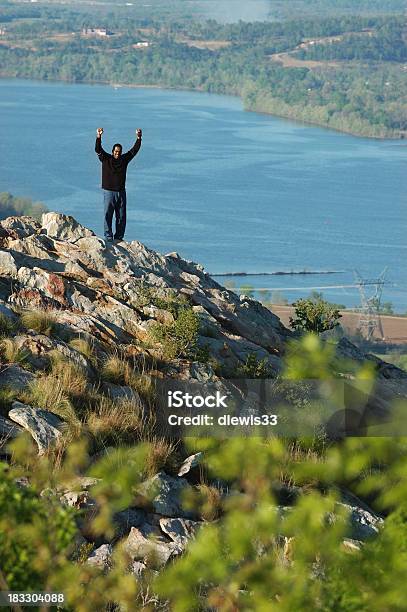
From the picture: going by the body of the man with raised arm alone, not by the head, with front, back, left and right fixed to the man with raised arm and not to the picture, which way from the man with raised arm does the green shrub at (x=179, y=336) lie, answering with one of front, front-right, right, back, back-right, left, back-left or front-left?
front

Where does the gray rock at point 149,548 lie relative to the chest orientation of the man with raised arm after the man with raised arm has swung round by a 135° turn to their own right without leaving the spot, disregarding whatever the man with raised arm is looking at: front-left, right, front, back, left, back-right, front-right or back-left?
back-left

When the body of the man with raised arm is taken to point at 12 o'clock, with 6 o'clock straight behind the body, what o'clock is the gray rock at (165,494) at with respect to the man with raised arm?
The gray rock is roughly at 12 o'clock from the man with raised arm.

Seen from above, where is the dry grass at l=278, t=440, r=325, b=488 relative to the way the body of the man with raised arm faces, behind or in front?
in front

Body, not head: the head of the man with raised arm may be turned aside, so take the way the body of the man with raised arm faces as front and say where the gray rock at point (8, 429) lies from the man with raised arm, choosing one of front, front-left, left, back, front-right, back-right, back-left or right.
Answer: front

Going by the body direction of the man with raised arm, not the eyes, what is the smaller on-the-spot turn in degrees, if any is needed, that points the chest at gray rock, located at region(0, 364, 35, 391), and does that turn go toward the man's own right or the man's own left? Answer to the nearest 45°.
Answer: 0° — they already face it

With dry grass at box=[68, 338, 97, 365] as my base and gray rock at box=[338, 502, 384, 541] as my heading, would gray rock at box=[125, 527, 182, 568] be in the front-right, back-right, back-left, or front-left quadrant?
front-right

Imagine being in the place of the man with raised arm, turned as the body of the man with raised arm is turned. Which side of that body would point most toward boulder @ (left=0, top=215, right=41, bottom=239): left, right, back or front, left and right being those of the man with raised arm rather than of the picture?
right

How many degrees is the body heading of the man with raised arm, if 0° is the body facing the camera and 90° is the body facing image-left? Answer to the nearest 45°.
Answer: approximately 0°

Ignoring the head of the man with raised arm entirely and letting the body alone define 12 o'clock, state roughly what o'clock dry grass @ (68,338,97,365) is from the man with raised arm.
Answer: The dry grass is roughly at 12 o'clock from the man with raised arm.

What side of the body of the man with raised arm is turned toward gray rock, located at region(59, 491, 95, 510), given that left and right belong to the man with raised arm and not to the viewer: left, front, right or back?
front

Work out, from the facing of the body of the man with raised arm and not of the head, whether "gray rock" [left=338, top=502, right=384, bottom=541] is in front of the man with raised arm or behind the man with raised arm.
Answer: in front

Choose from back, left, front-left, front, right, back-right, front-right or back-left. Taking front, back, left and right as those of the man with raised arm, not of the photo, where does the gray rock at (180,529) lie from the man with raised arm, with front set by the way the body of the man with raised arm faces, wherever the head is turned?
front

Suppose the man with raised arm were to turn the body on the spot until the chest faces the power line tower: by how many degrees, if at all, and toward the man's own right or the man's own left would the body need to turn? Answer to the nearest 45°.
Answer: approximately 180°

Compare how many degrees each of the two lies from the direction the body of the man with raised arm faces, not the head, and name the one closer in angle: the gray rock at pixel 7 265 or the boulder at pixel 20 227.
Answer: the gray rock

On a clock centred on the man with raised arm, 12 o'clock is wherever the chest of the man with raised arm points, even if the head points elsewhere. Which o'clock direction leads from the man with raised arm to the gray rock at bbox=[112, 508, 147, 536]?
The gray rock is roughly at 12 o'clock from the man with raised arm.

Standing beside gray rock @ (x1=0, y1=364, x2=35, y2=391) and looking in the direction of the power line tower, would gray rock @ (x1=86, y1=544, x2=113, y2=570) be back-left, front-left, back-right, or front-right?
back-right

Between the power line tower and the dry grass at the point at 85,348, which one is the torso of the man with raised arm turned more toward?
the dry grass
